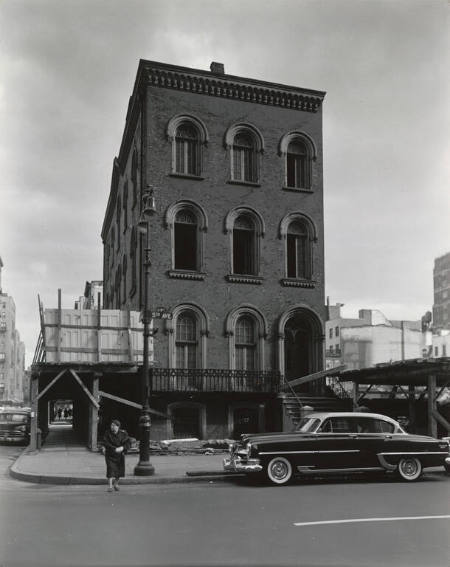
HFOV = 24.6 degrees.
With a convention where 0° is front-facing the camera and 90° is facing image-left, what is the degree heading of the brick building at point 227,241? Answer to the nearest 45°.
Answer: approximately 0°

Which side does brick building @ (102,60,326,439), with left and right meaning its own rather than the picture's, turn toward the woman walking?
front

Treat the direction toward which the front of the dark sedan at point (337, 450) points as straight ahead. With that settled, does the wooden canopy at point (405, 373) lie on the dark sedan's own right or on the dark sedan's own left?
on the dark sedan's own right

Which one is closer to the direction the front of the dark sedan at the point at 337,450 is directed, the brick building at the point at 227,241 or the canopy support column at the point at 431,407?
the brick building

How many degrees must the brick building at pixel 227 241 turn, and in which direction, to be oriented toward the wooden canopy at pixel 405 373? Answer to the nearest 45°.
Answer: approximately 45° to its left

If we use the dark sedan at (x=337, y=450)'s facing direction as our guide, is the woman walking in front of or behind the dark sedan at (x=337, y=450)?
in front

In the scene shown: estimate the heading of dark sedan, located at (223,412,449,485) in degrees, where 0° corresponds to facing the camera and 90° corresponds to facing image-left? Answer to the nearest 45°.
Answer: approximately 90°

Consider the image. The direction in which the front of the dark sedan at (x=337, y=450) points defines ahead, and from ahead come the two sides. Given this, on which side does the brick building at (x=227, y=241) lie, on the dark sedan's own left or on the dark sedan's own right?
on the dark sedan's own right

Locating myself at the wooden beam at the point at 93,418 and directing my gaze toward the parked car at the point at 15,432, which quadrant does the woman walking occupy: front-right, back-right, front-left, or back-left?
back-left

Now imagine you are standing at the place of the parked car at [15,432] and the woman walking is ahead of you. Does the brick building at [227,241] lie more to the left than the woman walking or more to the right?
left

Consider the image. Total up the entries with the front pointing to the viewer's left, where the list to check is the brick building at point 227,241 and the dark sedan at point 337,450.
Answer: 1

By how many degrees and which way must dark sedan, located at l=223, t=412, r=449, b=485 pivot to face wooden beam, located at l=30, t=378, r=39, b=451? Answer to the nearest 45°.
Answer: approximately 45° to its right

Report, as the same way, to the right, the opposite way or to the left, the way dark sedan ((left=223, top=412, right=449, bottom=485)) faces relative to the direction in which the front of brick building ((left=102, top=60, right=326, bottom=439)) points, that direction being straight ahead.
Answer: to the right

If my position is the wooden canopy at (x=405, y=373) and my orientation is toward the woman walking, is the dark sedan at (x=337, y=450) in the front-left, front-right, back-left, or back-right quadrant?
front-left
